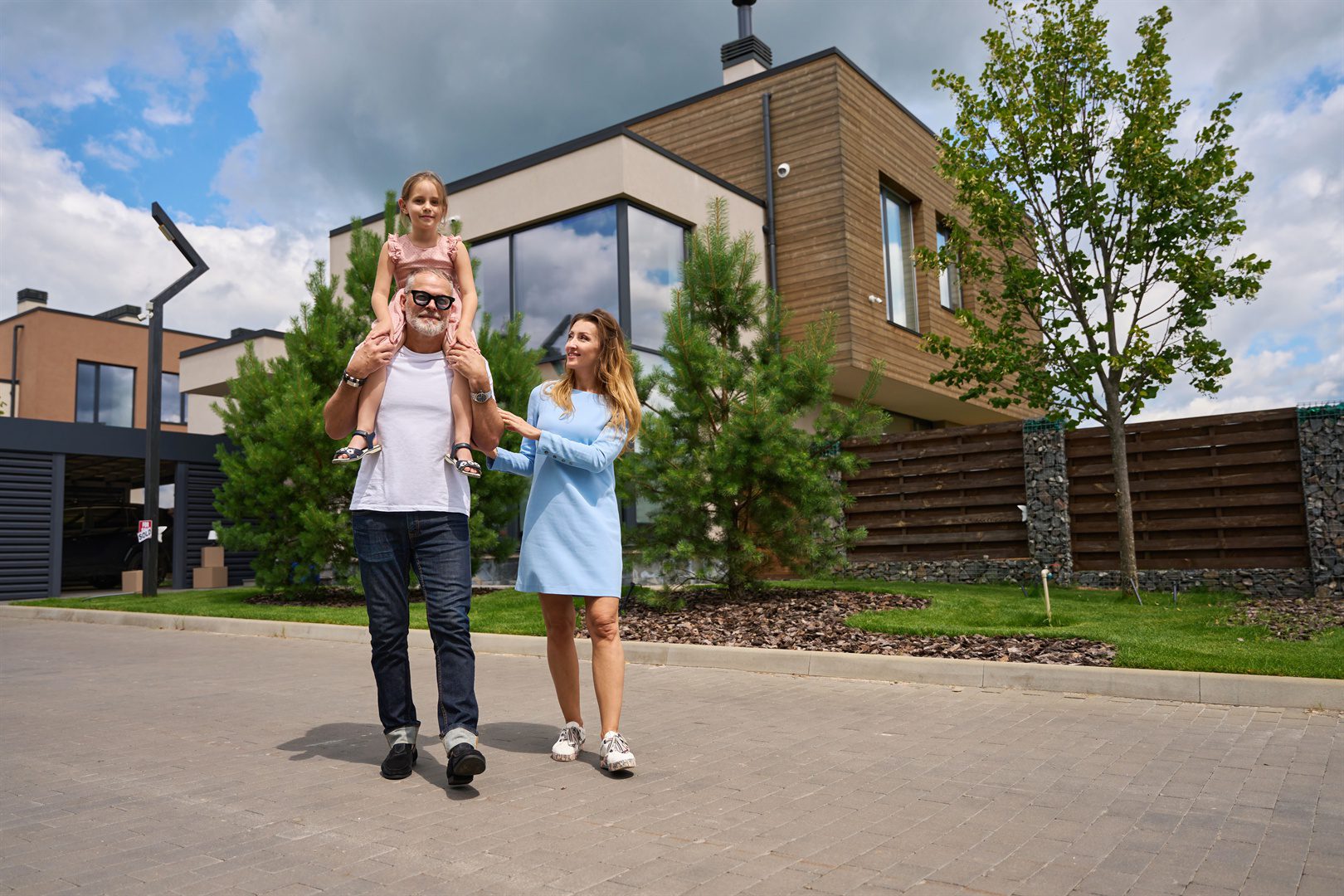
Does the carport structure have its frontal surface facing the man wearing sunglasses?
yes

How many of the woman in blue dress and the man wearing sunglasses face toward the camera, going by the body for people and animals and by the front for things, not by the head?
2

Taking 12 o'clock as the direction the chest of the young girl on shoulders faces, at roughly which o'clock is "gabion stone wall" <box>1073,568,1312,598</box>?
The gabion stone wall is roughly at 8 o'clock from the young girl on shoulders.

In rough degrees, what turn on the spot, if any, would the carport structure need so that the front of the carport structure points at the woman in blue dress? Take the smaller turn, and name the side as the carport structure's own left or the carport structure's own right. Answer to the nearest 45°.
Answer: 0° — it already faces them

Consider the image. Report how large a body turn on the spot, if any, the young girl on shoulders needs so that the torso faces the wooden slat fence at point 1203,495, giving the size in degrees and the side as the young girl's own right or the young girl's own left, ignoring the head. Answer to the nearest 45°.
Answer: approximately 135° to the young girl's own left

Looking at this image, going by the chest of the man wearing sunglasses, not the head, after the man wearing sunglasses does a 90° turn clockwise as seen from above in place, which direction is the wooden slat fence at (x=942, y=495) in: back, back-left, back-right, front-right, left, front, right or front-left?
back-right

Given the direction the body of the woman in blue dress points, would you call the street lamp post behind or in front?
behind

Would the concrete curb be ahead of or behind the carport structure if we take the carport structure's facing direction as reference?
ahead
